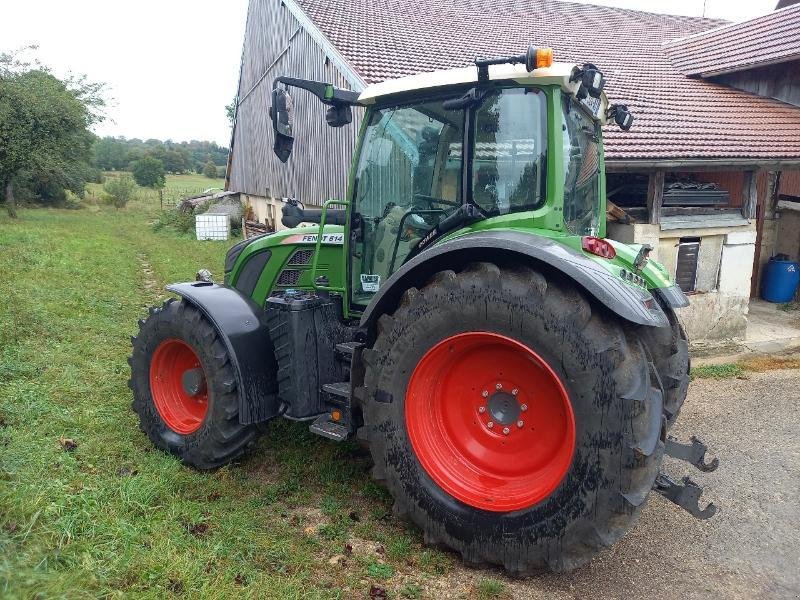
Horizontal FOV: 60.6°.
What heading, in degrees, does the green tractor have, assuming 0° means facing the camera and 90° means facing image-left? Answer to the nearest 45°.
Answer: approximately 135°

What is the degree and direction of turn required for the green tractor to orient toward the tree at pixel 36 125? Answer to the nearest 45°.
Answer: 0° — it already faces it
